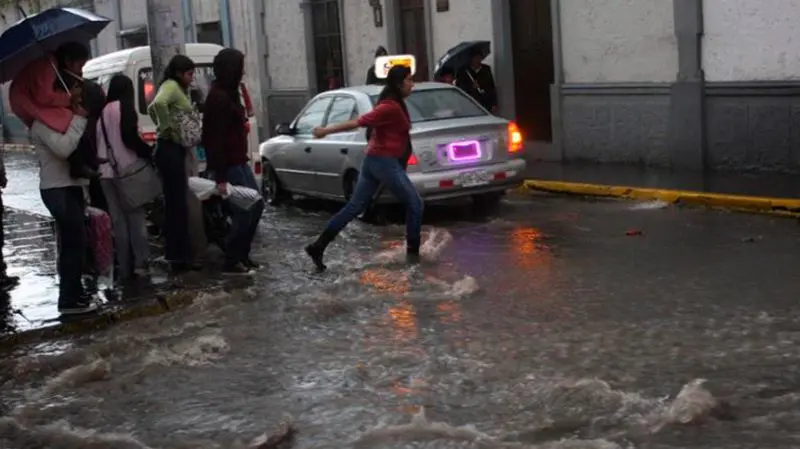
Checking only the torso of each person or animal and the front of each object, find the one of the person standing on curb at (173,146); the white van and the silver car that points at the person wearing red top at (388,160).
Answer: the person standing on curb

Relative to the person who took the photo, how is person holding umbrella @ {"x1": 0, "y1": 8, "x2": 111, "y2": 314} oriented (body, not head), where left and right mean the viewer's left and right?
facing to the right of the viewer

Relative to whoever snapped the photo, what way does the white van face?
facing away from the viewer and to the left of the viewer

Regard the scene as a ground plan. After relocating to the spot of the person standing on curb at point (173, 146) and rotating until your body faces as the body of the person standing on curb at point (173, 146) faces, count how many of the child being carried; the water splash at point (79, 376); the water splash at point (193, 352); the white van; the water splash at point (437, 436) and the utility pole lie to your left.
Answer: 2

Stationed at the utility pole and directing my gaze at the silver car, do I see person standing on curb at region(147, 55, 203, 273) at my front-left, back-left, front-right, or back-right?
back-right

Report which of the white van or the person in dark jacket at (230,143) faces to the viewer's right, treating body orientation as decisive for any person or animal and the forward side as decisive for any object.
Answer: the person in dark jacket

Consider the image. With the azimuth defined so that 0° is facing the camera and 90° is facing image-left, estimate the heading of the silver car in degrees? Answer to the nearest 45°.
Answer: approximately 135°
